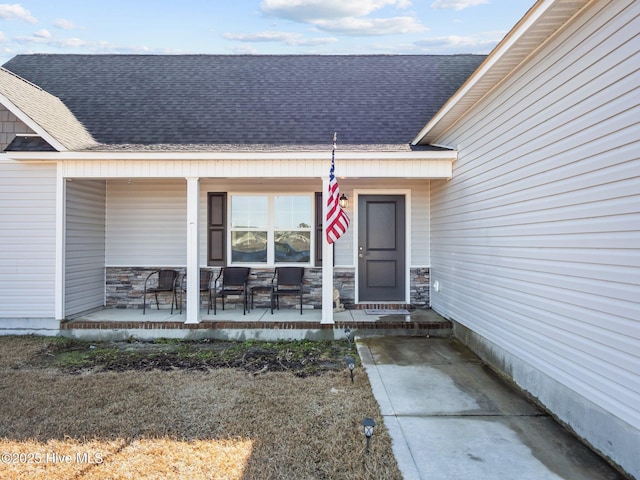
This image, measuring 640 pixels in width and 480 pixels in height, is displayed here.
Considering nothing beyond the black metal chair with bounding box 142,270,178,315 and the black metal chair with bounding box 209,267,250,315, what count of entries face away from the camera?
0

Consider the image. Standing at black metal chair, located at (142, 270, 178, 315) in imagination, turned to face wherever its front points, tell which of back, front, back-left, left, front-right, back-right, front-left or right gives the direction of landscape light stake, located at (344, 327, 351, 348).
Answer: left

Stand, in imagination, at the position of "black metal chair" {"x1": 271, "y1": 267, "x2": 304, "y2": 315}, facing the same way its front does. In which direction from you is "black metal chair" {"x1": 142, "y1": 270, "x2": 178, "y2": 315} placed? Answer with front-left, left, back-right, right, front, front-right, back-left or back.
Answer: right

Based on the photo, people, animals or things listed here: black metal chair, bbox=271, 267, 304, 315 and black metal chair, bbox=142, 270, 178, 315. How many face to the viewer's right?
0

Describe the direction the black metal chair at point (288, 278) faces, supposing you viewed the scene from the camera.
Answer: facing the viewer

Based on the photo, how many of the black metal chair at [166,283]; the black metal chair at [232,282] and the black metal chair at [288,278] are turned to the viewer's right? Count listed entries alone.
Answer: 0

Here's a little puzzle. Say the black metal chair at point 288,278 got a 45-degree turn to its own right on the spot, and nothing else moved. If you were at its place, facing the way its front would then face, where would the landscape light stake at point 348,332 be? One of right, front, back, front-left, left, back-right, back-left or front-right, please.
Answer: left

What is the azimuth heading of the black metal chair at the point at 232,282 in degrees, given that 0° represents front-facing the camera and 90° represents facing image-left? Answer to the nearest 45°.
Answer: approximately 45°

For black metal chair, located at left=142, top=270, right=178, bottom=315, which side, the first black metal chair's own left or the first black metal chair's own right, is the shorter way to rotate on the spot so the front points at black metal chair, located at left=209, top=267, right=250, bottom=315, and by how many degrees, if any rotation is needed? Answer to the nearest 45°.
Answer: approximately 90° to the first black metal chair's own left

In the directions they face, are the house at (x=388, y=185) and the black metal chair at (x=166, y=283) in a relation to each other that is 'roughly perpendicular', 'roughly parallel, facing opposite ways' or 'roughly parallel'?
roughly parallel

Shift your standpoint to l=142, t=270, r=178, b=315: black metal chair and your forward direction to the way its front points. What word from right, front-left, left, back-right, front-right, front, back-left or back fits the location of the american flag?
left

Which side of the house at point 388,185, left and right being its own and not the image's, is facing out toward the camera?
front

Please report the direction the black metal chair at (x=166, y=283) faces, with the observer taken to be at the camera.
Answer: facing the viewer and to the left of the viewer

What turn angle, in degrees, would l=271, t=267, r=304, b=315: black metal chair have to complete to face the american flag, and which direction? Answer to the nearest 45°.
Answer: approximately 45° to its left
